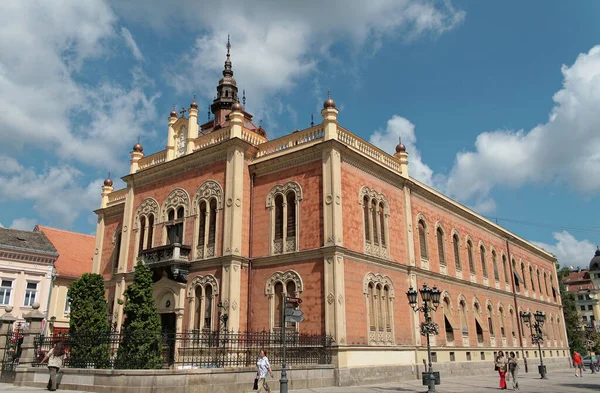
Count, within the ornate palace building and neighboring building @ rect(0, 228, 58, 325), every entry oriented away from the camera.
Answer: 0

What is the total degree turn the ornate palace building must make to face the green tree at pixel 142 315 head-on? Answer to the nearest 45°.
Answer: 0° — it already faces it

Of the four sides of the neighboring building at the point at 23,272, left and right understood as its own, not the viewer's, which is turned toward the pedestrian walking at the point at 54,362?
front

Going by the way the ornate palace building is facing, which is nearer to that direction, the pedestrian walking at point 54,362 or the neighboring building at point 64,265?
the pedestrian walking

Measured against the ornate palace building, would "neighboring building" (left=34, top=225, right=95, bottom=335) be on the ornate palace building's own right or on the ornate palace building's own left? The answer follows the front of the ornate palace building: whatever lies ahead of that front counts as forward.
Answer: on the ornate palace building's own right

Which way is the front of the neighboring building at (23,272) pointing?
toward the camera

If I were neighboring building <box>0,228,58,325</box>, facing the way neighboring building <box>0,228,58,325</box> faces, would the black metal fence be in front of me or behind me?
in front
